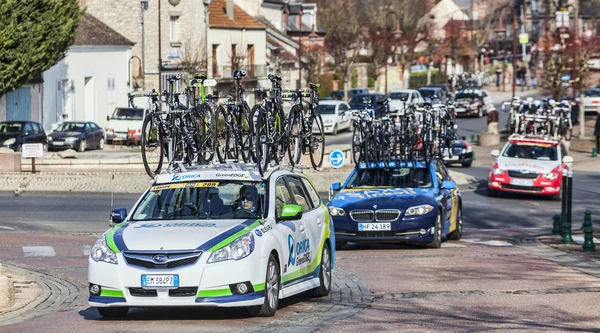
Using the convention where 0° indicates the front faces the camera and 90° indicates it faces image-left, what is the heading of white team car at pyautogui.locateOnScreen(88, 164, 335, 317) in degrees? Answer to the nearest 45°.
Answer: approximately 45°

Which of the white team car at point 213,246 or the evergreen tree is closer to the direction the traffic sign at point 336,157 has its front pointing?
the white team car

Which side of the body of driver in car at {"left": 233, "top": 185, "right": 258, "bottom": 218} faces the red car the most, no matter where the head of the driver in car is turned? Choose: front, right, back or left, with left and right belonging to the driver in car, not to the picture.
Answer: back

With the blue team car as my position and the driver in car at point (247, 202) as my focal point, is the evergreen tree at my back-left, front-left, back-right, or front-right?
back-right

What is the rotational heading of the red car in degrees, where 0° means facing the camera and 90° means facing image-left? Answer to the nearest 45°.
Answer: approximately 0°

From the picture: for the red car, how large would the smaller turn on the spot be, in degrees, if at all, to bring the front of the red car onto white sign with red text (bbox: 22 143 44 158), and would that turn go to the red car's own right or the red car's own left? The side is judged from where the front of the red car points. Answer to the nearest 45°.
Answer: approximately 90° to the red car's own right

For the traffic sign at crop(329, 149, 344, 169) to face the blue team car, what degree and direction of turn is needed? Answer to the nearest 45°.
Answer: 0° — it already faces it

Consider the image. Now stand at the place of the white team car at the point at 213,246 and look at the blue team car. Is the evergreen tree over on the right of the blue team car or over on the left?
left
